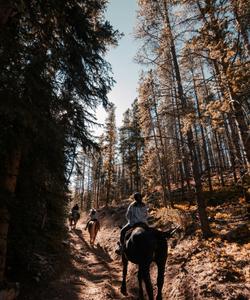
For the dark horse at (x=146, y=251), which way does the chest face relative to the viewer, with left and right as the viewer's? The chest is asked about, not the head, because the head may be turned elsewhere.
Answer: facing away from the viewer and to the left of the viewer

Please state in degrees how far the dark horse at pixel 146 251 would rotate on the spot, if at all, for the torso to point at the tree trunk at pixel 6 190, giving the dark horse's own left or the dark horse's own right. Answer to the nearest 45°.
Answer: approximately 90° to the dark horse's own left
